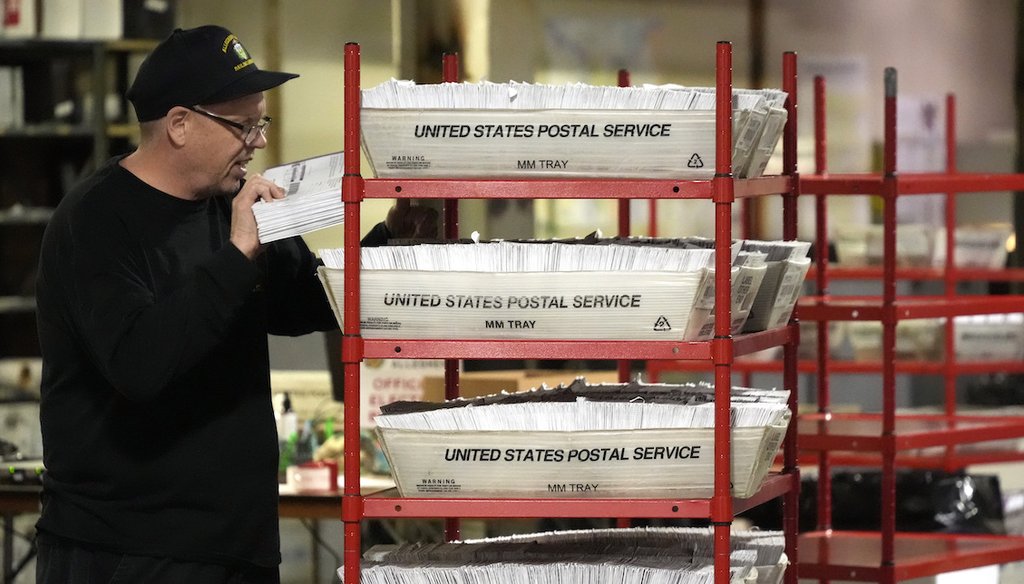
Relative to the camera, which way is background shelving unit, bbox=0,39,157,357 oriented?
toward the camera

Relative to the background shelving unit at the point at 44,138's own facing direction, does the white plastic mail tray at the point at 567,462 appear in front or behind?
in front

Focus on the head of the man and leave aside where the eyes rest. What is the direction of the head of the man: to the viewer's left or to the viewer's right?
to the viewer's right

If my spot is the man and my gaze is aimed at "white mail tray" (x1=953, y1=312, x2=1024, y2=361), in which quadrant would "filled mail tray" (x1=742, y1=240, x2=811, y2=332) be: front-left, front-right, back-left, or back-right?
front-right

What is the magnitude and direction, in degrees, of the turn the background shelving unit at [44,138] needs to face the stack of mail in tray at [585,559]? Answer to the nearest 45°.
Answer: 0° — it already faces it

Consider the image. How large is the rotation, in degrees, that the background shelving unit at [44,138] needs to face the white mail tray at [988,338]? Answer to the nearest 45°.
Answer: approximately 45° to its left

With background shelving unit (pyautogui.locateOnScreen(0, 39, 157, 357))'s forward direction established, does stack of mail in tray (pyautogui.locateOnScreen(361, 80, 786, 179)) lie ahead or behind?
ahead

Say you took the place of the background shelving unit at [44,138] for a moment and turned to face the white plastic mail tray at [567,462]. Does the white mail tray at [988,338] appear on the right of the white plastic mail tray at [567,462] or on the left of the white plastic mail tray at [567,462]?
left

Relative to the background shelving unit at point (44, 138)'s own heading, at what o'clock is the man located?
The man is roughly at 12 o'clock from the background shelving unit.

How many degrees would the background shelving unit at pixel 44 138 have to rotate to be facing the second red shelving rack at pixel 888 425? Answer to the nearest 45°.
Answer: approximately 45° to its left
